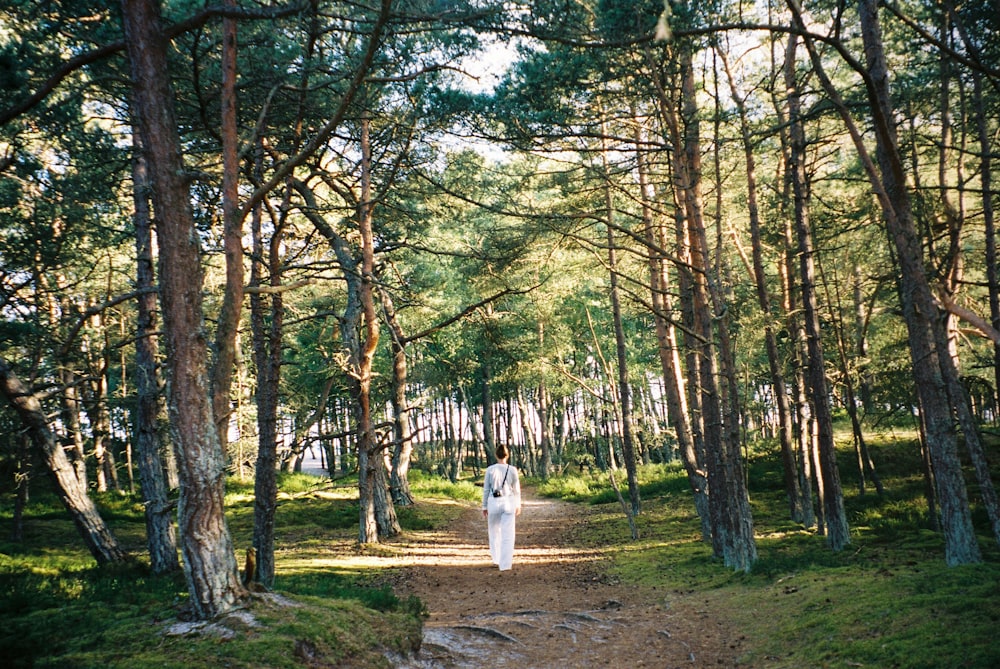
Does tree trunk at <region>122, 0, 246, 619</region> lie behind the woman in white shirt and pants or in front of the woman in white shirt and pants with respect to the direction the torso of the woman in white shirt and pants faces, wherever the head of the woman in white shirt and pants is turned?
behind

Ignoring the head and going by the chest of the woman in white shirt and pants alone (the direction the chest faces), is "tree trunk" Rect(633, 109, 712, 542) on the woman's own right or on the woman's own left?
on the woman's own right

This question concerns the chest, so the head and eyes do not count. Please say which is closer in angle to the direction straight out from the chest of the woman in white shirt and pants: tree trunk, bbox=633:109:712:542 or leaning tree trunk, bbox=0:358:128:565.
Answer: the tree trunk

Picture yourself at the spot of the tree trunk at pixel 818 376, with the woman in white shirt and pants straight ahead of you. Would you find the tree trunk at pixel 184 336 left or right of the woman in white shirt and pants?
left

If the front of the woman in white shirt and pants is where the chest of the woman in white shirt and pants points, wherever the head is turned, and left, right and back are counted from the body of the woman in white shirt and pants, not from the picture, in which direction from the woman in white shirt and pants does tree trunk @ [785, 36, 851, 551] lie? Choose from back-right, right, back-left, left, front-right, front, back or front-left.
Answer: right

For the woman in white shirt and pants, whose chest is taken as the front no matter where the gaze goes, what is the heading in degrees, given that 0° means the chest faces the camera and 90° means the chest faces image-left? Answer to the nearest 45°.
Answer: approximately 180°

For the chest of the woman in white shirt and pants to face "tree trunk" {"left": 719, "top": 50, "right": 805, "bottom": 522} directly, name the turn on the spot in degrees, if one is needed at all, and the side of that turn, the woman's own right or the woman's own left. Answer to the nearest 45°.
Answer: approximately 90° to the woman's own right

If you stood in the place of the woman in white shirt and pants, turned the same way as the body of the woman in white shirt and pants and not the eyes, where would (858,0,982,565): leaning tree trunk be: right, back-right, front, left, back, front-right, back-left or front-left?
back-right

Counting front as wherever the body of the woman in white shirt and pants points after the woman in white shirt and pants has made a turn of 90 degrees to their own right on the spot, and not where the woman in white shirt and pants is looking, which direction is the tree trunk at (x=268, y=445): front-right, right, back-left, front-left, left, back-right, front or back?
back-right

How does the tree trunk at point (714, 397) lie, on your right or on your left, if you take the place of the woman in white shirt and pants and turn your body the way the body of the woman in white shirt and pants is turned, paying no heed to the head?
on your right

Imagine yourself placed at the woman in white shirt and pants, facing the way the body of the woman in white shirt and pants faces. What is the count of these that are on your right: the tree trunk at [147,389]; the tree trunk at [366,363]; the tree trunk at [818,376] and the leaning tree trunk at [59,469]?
1
